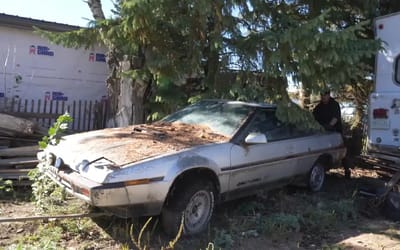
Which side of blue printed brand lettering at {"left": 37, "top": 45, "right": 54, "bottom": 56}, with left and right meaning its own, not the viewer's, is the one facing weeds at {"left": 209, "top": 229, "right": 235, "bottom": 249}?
front

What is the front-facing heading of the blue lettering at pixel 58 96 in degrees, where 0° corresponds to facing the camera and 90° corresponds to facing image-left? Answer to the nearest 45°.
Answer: approximately 0°

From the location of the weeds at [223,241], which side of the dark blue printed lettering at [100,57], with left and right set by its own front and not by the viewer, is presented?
front

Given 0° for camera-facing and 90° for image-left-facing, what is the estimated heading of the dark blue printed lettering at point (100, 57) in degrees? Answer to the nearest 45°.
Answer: approximately 0°

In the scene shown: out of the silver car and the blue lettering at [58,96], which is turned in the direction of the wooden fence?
the blue lettering

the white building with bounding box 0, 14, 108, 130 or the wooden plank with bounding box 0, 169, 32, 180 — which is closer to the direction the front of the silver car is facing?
the wooden plank

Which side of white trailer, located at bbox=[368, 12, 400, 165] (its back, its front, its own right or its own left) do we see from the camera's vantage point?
back

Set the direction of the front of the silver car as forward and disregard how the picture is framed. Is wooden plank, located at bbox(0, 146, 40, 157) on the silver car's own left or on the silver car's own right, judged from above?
on the silver car's own right
